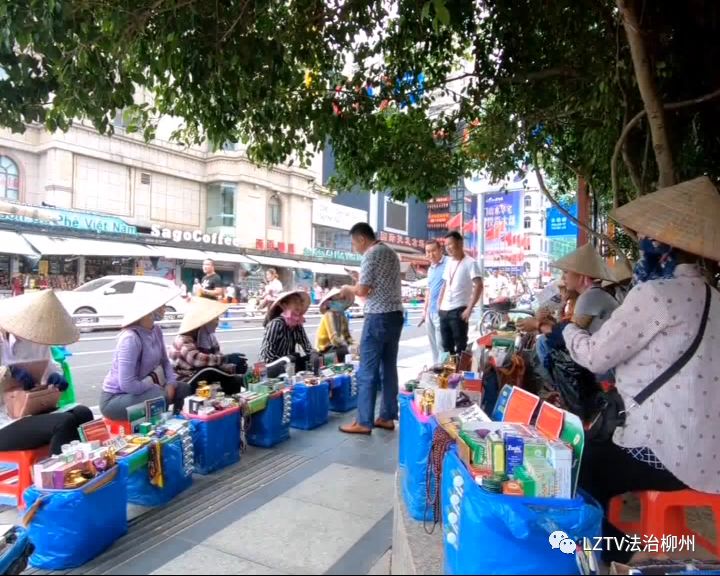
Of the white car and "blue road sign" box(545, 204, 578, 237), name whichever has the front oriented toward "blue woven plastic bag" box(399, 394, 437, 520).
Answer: the blue road sign

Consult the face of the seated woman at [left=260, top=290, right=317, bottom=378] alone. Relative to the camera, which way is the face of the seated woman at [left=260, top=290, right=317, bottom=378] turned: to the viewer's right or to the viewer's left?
to the viewer's right

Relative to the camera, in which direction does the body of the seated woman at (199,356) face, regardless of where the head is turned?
to the viewer's right

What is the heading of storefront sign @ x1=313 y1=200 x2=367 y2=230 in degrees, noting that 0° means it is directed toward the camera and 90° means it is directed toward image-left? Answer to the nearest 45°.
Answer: approximately 315°

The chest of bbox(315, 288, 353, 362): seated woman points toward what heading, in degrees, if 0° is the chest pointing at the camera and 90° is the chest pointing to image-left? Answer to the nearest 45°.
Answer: approximately 315°

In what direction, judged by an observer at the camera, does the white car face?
facing to the left of the viewer

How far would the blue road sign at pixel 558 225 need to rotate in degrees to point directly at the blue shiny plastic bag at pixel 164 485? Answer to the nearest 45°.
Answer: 0° — it already faces it

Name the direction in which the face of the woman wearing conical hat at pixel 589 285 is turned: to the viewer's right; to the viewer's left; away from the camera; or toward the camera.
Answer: to the viewer's left

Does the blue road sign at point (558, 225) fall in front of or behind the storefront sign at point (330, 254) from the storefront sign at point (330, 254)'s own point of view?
in front

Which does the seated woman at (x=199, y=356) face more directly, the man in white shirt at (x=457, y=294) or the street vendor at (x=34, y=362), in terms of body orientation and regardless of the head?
the man in white shirt
